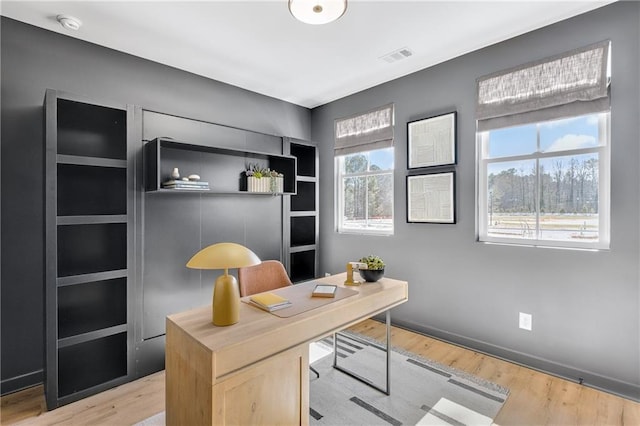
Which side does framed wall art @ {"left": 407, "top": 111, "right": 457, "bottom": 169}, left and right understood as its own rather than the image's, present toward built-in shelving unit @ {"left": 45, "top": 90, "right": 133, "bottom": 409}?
front

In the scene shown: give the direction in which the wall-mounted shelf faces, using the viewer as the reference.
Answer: facing the viewer and to the right of the viewer

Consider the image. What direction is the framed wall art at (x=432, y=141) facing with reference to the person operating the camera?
facing the viewer and to the left of the viewer

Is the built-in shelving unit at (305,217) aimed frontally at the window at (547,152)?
yes

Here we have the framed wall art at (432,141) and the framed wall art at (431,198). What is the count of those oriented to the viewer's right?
0

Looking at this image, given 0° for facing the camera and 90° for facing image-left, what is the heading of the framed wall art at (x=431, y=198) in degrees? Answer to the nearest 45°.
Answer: approximately 45°

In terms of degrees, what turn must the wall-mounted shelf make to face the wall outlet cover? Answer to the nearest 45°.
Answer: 0° — it already faces it

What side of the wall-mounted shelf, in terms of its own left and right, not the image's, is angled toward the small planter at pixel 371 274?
front

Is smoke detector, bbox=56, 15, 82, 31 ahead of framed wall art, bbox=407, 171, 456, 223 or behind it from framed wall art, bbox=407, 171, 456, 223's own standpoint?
ahead

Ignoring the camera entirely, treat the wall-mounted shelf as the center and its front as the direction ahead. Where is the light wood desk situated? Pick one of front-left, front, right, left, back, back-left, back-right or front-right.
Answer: front-right

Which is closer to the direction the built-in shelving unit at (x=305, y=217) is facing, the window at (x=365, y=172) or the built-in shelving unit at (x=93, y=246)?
the window

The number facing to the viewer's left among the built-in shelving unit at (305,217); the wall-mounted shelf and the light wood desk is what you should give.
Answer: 0
